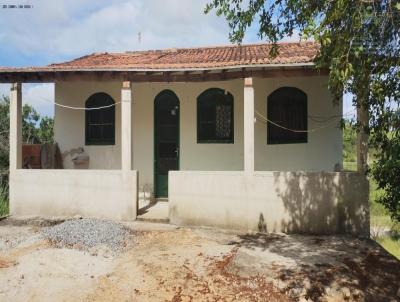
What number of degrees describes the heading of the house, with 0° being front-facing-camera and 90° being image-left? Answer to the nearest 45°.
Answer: approximately 0°

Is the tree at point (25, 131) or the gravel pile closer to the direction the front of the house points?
the gravel pile
